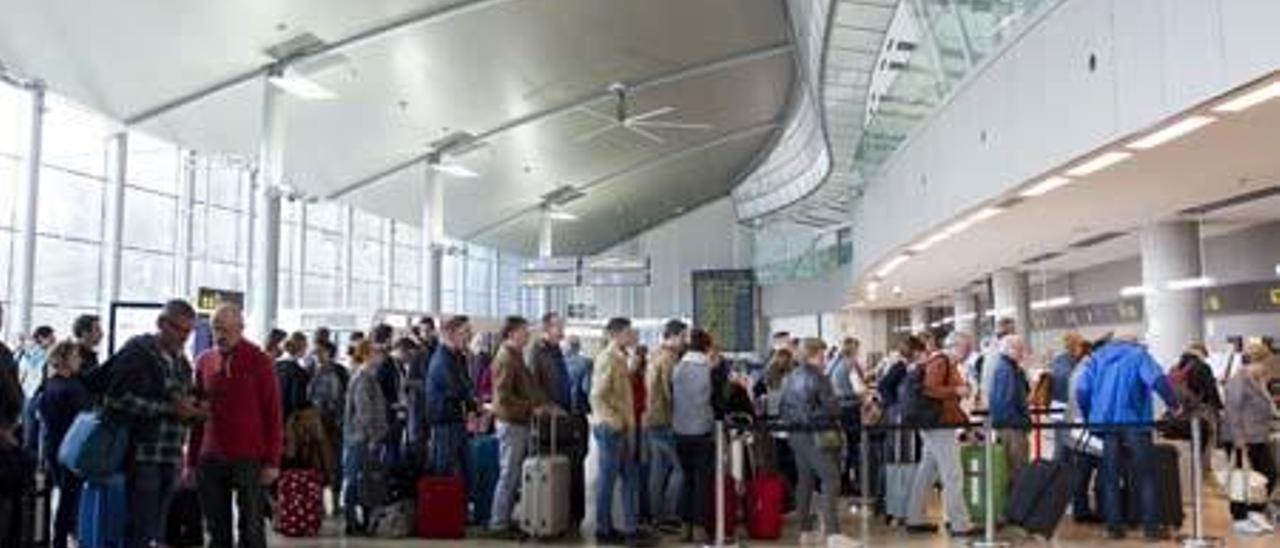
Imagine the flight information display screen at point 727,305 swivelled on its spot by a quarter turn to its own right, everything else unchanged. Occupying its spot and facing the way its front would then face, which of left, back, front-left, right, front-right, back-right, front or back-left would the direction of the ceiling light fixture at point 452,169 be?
front-left

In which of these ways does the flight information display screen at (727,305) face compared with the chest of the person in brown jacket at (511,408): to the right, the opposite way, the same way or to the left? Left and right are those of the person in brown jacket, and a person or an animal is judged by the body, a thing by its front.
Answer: to the right

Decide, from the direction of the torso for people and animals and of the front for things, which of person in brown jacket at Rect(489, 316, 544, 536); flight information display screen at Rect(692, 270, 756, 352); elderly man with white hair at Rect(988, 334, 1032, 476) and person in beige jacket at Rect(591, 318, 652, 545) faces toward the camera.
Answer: the flight information display screen

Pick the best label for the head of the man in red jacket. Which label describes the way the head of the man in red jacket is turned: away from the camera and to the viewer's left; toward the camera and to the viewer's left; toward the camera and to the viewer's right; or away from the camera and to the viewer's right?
toward the camera and to the viewer's left

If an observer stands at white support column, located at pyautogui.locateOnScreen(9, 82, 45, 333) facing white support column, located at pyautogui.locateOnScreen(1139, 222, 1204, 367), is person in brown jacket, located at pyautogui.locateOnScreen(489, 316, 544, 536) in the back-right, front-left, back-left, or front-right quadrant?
front-right

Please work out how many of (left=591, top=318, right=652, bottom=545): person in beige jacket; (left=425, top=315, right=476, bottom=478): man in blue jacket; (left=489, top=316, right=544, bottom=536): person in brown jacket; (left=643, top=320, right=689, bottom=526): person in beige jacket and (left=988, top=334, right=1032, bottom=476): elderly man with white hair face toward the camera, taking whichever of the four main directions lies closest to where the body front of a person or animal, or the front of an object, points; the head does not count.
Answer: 0

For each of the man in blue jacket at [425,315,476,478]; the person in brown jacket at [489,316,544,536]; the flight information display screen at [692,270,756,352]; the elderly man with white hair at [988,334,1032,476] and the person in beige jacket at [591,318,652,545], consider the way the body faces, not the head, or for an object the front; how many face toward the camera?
1

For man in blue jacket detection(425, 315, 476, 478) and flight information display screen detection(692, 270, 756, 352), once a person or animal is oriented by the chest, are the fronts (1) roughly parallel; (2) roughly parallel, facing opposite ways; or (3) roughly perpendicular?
roughly perpendicular

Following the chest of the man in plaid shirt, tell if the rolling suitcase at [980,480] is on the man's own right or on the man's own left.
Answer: on the man's own left

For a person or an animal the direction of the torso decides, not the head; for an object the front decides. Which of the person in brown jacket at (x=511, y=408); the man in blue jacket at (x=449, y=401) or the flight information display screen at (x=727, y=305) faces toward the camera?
the flight information display screen

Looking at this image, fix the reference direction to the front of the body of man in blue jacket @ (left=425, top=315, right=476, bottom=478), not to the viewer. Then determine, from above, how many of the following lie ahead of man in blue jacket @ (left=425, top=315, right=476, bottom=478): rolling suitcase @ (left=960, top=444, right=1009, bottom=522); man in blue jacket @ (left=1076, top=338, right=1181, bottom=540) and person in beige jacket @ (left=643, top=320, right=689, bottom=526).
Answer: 3

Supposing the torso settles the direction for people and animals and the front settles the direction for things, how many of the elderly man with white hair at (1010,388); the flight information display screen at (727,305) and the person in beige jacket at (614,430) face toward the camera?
1
